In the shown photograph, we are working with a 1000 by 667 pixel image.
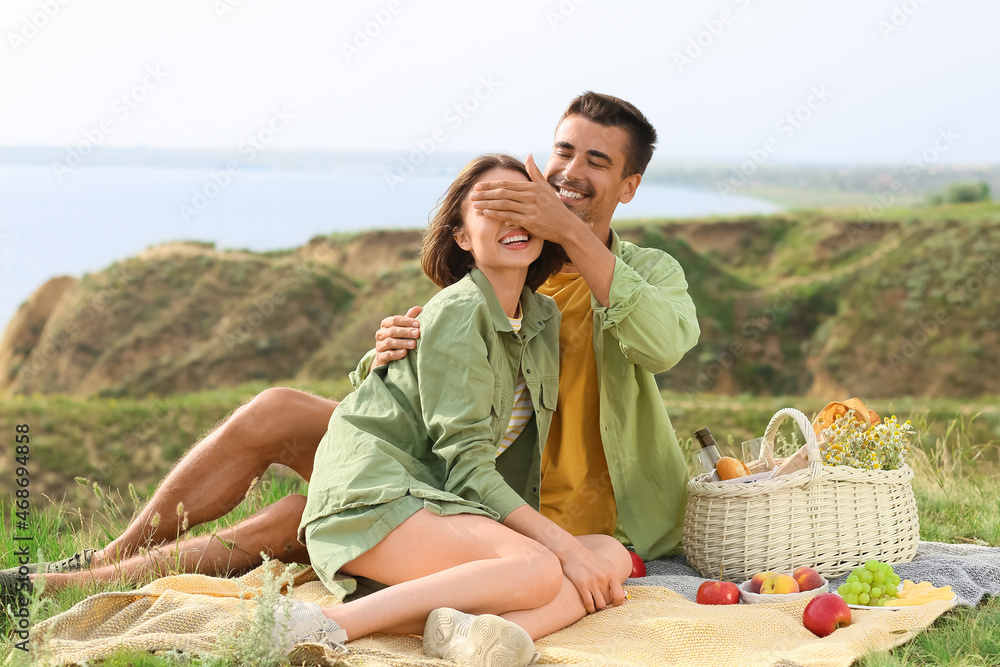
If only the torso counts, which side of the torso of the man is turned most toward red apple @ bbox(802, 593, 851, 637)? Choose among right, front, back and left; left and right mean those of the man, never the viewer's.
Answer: left

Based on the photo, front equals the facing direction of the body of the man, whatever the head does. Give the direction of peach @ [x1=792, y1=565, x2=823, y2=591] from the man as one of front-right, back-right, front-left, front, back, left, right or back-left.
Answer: left

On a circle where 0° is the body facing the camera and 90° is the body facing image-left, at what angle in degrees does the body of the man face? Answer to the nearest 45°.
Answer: approximately 45°

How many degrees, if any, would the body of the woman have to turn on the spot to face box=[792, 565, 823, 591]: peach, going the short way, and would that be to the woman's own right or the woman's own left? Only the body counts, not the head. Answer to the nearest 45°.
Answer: approximately 45° to the woman's own left

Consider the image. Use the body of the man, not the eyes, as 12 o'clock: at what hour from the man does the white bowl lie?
The white bowl is roughly at 9 o'clock from the man.

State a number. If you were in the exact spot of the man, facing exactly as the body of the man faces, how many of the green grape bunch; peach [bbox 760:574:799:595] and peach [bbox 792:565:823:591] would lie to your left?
3

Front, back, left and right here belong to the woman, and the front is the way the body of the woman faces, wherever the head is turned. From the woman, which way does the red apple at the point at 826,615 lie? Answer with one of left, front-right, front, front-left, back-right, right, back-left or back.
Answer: front-left

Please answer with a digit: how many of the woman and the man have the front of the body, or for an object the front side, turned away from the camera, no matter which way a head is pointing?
0
